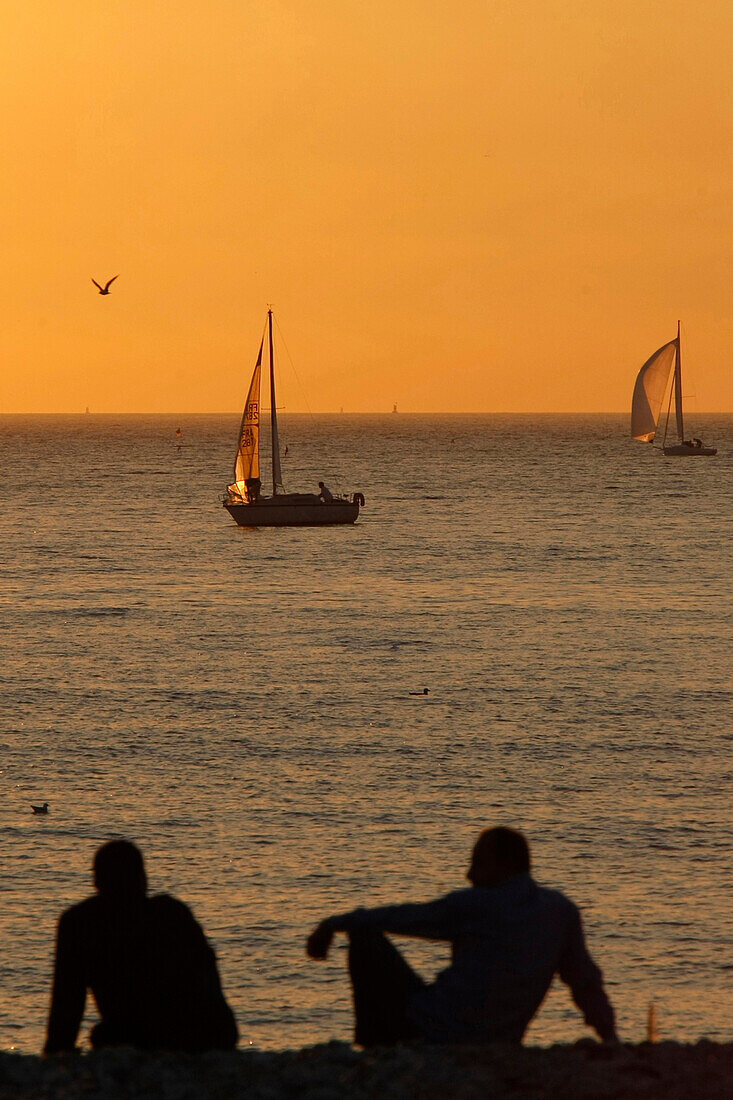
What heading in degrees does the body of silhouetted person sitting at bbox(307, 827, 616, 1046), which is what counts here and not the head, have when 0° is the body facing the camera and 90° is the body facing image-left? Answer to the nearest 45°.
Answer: approximately 135°

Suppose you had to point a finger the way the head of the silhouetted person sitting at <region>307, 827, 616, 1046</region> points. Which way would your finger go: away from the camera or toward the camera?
away from the camera

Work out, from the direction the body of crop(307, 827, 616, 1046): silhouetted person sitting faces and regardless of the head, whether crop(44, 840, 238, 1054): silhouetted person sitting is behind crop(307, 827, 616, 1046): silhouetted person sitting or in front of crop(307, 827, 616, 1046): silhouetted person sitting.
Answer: in front

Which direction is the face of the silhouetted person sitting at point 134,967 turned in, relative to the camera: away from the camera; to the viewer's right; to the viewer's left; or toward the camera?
away from the camera
